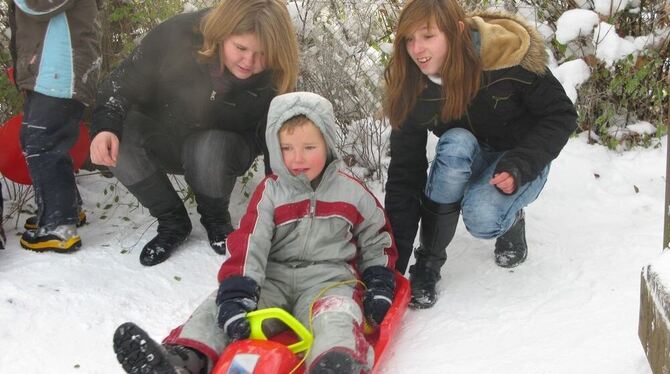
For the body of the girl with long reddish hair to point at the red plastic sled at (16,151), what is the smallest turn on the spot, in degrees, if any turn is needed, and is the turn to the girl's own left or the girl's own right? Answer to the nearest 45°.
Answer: approximately 45° to the girl's own right

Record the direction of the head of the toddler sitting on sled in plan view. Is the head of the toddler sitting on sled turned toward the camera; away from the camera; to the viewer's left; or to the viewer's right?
toward the camera

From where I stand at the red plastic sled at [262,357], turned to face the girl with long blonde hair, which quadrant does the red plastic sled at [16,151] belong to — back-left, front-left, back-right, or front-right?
front-left

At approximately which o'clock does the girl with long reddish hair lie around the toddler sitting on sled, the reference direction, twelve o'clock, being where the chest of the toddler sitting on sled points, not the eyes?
The girl with long reddish hair is roughly at 7 o'clock from the toddler sitting on sled.

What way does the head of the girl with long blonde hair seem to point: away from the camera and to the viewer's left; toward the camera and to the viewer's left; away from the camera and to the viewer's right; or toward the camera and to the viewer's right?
toward the camera and to the viewer's right

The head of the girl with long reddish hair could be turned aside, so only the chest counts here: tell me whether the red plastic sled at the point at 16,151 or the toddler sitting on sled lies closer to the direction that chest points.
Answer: the toddler sitting on sled

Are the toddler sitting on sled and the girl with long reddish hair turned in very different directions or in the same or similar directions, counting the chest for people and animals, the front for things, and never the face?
same or similar directions

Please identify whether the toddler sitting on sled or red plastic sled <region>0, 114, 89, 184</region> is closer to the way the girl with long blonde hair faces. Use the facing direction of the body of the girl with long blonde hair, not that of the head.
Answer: the toddler sitting on sled

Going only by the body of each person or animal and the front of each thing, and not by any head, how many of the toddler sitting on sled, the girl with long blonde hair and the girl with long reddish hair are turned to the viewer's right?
0

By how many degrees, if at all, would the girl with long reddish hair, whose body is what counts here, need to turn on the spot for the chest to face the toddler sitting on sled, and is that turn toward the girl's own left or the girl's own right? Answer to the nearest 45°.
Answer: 0° — they already face them

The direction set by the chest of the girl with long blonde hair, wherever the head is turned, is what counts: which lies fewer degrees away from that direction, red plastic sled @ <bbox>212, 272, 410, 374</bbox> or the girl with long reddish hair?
the red plastic sled

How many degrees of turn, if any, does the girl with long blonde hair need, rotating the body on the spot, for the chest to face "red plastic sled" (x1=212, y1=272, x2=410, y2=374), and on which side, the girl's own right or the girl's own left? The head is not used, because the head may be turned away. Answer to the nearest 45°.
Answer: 0° — they already face it

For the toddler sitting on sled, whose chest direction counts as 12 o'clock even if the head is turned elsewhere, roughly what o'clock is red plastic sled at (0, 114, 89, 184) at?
The red plastic sled is roughly at 3 o'clock from the toddler sitting on sled.

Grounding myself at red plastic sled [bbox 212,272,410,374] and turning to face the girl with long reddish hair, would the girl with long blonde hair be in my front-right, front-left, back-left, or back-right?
front-left

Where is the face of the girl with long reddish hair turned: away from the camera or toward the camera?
toward the camera

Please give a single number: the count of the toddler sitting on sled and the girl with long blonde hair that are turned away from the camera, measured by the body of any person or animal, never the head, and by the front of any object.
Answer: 0

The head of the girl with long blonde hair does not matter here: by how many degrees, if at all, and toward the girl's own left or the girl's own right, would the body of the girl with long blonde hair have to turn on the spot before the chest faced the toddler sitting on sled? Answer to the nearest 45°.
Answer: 0° — they already face them

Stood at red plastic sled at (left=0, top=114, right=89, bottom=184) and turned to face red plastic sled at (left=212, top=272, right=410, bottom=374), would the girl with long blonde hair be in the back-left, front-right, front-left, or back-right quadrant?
front-left

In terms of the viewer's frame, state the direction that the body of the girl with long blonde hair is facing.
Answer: toward the camera

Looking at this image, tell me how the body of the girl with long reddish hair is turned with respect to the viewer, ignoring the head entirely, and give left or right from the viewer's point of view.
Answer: facing the viewer and to the left of the viewer
